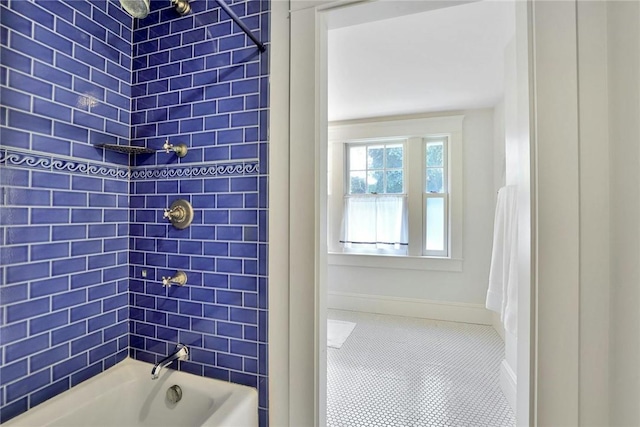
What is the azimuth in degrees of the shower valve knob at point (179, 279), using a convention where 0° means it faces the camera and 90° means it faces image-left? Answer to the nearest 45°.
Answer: approximately 45°

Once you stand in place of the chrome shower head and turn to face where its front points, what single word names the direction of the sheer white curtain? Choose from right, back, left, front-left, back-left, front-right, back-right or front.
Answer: back

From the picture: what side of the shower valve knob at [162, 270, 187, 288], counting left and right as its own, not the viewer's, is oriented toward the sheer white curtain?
back

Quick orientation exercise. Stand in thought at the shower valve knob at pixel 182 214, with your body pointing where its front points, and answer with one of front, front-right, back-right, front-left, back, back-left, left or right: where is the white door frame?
left

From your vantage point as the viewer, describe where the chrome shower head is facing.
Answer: facing the viewer and to the left of the viewer

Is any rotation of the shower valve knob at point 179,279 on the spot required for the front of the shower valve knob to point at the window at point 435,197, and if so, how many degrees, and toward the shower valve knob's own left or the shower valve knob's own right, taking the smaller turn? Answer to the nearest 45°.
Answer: approximately 180°

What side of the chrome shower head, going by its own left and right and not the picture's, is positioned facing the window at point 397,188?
back

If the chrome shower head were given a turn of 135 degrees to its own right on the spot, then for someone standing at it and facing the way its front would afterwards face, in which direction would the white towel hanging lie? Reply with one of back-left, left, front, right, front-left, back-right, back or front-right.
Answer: right
